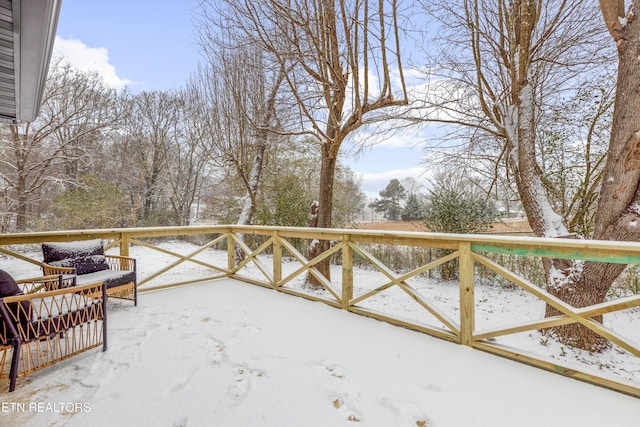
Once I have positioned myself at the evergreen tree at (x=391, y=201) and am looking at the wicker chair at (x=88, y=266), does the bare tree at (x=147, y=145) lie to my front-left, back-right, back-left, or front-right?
front-right

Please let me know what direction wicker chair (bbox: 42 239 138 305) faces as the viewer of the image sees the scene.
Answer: facing the viewer and to the right of the viewer

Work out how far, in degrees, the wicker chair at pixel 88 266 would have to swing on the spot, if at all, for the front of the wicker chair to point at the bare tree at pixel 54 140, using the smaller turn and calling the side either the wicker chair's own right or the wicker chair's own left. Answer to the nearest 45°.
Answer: approximately 135° to the wicker chair's own left

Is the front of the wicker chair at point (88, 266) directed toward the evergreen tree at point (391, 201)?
no

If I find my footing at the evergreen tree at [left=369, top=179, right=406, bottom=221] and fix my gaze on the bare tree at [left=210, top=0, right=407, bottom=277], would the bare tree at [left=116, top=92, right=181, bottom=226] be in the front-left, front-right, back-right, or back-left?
front-right

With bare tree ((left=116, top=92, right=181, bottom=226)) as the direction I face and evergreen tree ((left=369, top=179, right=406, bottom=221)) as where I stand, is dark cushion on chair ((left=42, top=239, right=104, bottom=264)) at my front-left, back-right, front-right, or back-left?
front-left

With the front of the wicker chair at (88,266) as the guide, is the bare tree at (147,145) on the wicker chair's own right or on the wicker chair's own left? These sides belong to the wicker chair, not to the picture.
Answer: on the wicker chair's own left
